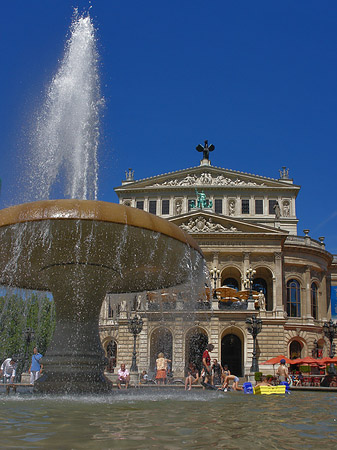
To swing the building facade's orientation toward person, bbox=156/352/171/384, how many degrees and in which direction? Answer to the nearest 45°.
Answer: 0° — it already faces them

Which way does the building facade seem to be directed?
toward the camera
